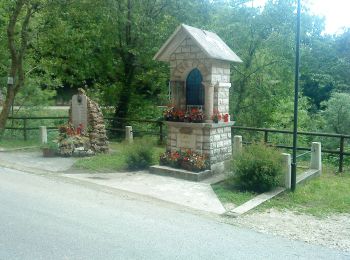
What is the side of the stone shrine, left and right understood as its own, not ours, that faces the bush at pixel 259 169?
left

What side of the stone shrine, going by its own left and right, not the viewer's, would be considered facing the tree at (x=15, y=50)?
right

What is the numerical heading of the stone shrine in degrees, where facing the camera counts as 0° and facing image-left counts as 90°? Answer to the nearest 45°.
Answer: approximately 45°

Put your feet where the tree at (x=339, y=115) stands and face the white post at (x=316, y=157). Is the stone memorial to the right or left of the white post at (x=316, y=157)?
right

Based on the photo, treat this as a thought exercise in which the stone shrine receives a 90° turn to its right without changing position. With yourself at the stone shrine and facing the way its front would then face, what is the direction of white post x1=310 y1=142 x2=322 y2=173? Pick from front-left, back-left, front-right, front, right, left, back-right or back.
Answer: back-right

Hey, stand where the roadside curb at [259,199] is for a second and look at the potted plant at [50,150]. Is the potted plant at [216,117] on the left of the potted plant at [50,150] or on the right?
right

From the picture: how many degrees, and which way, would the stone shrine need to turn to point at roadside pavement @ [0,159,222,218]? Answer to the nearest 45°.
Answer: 0° — it already faces it

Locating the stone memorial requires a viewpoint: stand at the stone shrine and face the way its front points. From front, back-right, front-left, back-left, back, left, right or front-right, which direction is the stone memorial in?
right

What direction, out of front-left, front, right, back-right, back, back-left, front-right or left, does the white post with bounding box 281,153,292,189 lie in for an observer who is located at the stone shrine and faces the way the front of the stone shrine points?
left

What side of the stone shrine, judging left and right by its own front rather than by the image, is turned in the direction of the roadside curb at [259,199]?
left
